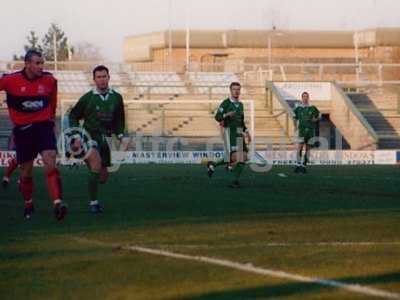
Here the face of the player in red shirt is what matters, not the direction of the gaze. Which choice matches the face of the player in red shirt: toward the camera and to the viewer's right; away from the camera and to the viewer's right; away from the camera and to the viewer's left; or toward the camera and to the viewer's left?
toward the camera and to the viewer's right

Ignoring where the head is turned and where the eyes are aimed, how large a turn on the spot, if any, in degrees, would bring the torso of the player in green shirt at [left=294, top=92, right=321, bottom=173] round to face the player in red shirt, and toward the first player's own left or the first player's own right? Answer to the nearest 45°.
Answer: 0° — they already face them

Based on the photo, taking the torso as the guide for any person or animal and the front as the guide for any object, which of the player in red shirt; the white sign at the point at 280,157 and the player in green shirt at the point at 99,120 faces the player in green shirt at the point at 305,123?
the white sign

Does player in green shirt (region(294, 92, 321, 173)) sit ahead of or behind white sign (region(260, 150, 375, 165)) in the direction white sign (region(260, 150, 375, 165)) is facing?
ahead

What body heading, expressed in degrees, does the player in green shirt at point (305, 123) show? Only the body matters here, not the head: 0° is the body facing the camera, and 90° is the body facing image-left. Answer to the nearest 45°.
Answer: approximately 0°

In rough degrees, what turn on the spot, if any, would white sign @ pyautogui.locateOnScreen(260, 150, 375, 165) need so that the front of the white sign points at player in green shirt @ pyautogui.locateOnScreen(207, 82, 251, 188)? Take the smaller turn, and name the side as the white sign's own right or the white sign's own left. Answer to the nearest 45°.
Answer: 0° — it already faces them

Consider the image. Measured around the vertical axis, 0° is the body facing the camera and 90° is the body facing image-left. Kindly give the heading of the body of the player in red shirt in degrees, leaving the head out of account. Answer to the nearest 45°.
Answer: approximately 0°

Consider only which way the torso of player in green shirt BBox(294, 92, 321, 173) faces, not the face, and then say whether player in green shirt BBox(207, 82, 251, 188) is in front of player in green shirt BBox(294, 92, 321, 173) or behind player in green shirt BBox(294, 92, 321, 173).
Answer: in front

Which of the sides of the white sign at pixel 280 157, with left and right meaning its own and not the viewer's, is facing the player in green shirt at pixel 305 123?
front
